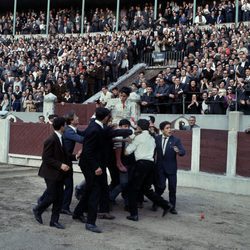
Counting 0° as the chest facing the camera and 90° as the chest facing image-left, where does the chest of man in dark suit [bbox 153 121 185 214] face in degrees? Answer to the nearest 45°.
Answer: approximately 0°

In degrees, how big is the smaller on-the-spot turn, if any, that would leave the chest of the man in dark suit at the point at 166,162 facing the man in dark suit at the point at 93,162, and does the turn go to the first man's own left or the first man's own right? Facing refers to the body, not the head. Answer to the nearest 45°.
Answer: approximately 45° to the first man's own right

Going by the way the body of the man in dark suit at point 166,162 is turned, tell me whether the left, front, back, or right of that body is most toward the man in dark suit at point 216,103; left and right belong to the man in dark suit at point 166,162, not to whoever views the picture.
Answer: back

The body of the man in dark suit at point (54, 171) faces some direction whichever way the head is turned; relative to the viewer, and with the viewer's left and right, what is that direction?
facing to the right of the viewer

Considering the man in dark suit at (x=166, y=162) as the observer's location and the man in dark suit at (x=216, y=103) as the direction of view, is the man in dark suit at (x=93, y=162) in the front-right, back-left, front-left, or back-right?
back-left

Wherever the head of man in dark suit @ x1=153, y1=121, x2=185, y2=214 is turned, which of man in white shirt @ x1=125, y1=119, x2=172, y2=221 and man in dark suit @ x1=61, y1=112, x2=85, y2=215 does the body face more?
the man in white shirt

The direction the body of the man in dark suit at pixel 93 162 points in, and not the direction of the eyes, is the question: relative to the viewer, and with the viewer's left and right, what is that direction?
facing to the right of the viewer
